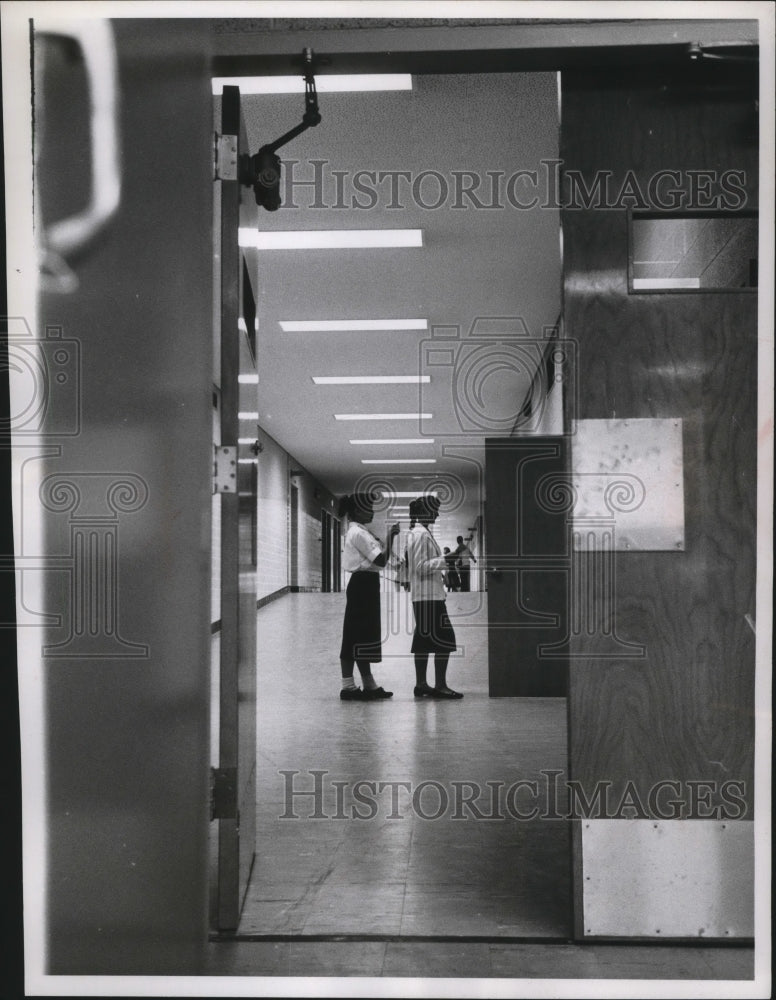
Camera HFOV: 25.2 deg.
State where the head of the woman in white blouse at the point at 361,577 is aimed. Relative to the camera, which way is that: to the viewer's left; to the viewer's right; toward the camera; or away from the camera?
to the viewer's right

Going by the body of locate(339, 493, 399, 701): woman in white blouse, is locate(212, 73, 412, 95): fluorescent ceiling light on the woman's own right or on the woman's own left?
on the woman's own right

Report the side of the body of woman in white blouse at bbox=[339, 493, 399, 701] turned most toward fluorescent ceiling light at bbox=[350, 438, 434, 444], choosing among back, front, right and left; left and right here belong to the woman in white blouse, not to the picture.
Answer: left

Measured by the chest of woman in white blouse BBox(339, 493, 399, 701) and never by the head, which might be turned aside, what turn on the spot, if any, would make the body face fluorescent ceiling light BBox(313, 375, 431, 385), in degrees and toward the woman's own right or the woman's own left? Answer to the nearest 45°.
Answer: approximately 90° to the woman's own left

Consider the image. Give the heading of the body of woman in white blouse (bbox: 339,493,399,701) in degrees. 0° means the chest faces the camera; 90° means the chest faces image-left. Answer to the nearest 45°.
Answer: approximately 270°
